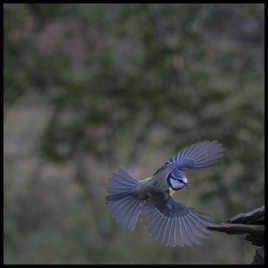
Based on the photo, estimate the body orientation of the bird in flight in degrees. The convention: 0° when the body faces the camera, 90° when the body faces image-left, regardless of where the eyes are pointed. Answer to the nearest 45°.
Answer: approximately 270°
